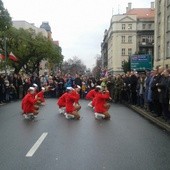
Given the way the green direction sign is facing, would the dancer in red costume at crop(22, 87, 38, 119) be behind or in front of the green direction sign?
in front

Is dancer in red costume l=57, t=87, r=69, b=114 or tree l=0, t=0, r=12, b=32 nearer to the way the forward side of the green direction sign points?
the dancer in red costume

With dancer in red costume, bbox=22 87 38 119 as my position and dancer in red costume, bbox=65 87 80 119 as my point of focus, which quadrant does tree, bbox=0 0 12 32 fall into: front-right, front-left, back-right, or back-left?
back-left

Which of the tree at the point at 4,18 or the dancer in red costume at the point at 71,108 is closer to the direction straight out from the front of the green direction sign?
the dancer in red costume

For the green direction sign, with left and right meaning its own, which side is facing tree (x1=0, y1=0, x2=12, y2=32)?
right

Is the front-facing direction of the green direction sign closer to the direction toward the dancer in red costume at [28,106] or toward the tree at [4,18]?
the dancer in red costume

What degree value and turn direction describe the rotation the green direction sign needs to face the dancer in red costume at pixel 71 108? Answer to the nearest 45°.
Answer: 0° — it already faces them

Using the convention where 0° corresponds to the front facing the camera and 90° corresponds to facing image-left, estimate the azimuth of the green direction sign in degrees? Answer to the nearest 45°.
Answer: approximately 0°

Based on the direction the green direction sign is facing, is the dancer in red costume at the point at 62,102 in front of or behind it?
in front
